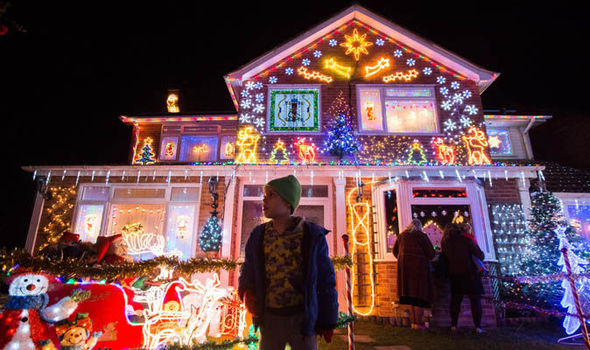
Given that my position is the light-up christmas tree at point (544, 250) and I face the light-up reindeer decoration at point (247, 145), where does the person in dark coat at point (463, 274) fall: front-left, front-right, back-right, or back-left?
front-left

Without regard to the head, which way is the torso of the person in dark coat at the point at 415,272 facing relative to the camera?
away from the camera

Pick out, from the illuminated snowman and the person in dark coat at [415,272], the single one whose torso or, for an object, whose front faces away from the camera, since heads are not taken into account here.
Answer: the person in dark coat

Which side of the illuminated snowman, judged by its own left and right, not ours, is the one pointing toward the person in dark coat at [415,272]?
left

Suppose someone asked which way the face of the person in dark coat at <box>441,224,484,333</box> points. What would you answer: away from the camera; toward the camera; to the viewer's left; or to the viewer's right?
away from the camera

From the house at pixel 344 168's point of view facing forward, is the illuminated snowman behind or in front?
in front

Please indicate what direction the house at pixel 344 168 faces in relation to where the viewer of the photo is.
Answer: facing the viewer

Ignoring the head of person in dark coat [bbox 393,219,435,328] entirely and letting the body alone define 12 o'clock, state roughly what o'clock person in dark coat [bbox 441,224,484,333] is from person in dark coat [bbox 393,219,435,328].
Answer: person in dark coat [bbox 441,224,484,333] is roughly at 3 o'clock from person in dark coat [bbox 393,219,435,328].

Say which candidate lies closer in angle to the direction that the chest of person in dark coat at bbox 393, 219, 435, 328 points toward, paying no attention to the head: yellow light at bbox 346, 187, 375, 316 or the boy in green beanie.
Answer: the yellow light

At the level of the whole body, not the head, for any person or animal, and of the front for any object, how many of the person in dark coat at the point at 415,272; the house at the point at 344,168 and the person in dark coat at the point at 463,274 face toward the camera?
1

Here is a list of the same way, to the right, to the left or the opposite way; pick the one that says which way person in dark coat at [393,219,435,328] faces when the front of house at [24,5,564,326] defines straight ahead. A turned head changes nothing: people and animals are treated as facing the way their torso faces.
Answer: the opposite way

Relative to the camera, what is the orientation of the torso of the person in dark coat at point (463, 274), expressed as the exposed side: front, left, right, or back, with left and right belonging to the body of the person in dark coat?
back

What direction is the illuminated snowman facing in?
toward the camera

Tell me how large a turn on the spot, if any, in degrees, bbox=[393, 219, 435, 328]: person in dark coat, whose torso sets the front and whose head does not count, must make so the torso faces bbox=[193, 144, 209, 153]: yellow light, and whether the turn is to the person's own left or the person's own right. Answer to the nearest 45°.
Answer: approximately 90° to the person's own left
